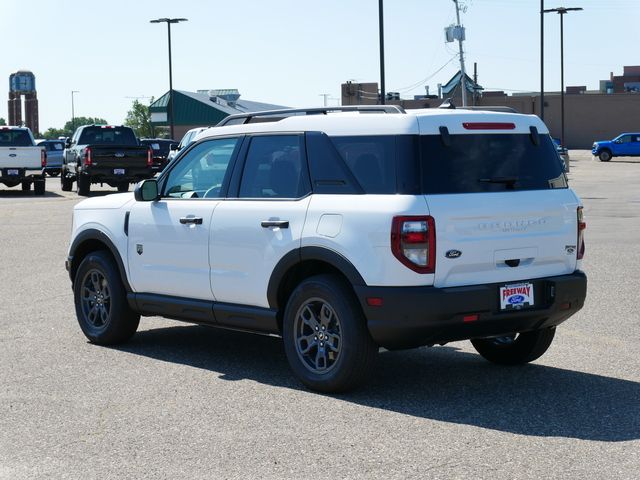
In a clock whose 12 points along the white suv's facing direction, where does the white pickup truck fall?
The white pickup truck is roughly at 1 o'clock from the white suv.

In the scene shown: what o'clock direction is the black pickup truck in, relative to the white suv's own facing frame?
The black pickup truck is roughly at 1 o'clock from the white suv.

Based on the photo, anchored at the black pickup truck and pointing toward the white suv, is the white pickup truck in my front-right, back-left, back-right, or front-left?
back-right

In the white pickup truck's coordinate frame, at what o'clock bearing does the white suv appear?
The white suv is roughly at 6 o'clock from the white pickup truck.

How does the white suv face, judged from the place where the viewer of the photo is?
facing away from the viewer and to the left of the viewer

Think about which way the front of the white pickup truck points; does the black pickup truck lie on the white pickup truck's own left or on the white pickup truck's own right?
on the white pickup truck's own right

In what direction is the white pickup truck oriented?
away from the camera
